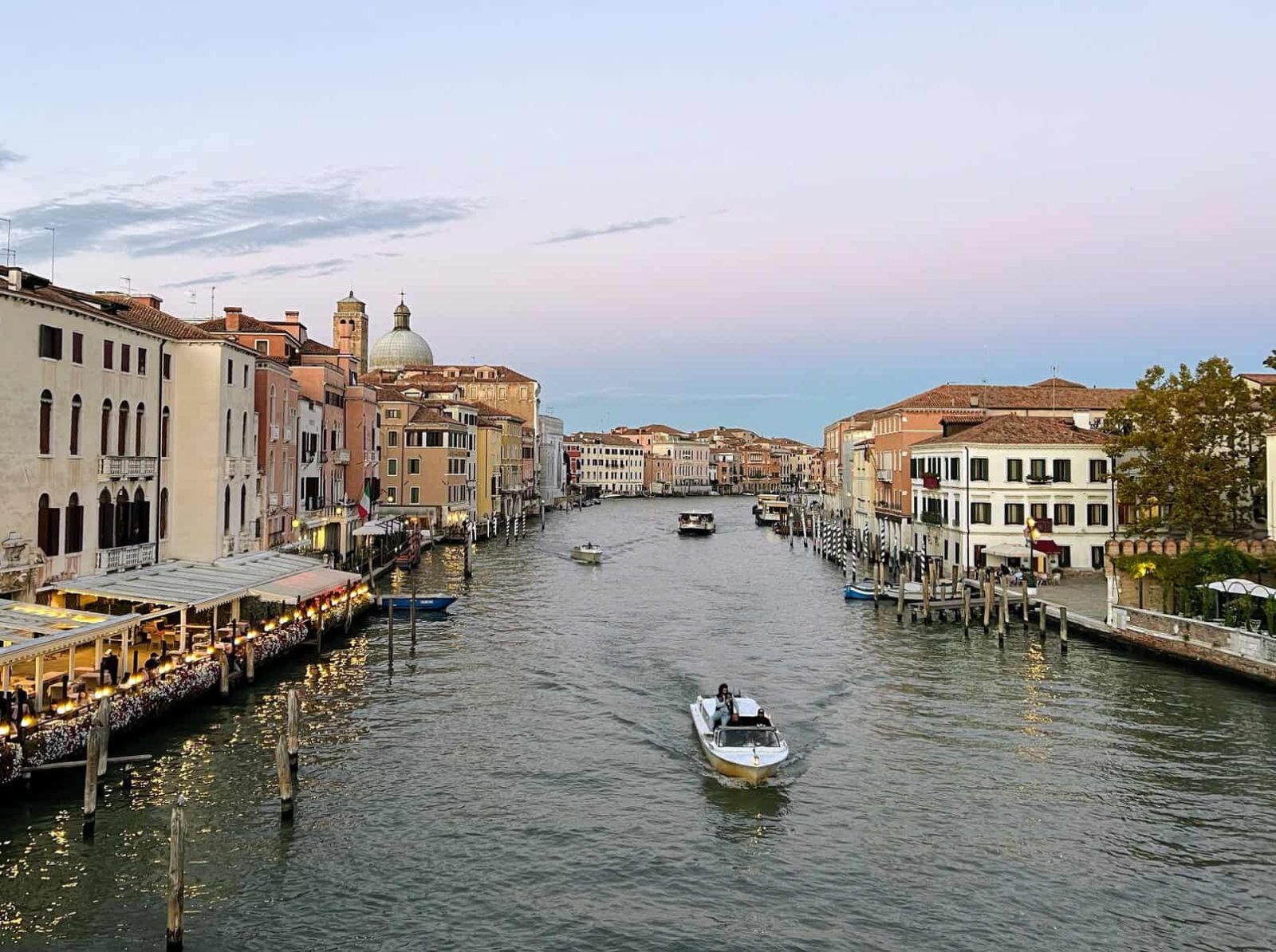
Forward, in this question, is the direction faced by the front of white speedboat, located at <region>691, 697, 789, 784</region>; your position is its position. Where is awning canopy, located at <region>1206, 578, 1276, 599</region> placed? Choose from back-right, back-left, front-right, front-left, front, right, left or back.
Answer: back-left

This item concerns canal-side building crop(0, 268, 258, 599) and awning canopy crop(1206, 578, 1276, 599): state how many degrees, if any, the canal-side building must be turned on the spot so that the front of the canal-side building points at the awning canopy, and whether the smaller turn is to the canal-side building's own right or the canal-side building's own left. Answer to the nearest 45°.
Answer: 0° — it already faces it

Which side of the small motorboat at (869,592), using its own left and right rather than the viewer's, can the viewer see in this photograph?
left

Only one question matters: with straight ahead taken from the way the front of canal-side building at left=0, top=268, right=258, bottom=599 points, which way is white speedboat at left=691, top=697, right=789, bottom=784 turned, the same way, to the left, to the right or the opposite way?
to the right

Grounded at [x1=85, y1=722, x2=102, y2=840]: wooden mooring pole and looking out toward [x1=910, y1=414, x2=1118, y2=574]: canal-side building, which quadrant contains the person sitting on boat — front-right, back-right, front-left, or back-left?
front-right

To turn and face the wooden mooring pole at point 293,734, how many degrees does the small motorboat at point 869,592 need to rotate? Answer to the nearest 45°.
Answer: approximately 90° to its left

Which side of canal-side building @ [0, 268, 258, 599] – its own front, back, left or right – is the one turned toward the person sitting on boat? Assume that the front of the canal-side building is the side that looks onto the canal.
front

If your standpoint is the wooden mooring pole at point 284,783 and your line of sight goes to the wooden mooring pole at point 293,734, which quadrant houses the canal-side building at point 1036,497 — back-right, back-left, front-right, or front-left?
front-right

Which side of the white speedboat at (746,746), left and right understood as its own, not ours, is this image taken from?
front
